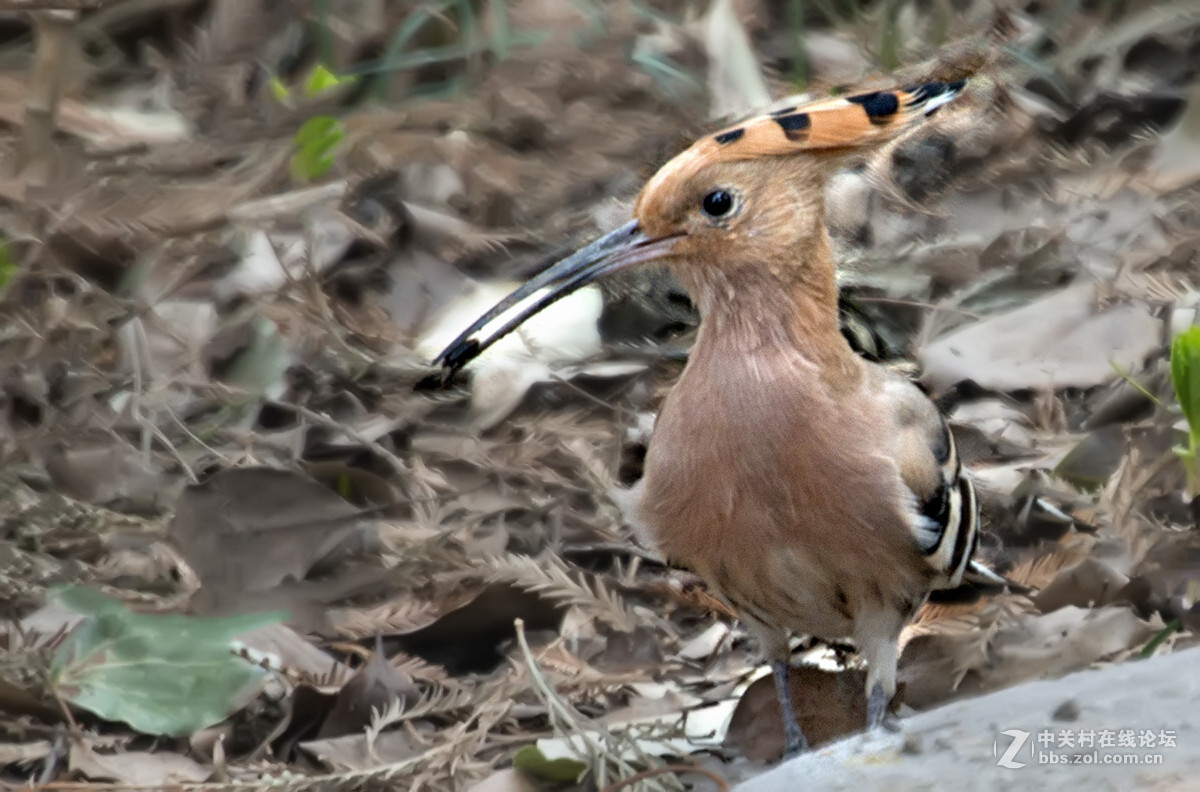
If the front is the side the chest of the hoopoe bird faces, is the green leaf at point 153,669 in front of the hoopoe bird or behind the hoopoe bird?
in front

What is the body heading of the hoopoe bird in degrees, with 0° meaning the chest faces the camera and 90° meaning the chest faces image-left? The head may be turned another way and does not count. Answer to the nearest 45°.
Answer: approximately 45°

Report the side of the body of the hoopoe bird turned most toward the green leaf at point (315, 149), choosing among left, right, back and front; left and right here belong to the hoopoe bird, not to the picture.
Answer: right

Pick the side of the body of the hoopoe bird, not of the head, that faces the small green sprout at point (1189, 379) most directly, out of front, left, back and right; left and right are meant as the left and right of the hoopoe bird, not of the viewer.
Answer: back

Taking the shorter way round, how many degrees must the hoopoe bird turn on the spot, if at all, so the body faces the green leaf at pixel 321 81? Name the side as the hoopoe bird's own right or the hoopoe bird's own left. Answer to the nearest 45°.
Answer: approximately 90° to the hoopoe bird's own right

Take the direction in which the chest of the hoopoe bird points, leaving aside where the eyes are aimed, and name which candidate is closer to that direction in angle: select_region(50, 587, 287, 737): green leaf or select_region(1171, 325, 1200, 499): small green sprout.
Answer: the green leaf
